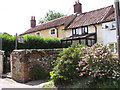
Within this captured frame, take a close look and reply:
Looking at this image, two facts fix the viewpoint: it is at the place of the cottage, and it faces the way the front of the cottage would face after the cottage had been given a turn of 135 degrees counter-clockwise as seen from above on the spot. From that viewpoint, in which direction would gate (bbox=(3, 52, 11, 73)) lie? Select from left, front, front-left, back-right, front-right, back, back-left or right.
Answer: back-right

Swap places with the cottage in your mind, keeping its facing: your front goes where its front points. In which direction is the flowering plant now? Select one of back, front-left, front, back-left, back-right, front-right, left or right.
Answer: front-left

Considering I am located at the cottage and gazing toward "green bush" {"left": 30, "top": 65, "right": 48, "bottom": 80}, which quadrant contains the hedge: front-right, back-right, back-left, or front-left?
front-right

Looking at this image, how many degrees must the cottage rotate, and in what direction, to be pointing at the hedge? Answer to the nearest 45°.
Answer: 0° — it already faces it

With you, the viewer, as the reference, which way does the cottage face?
facing the viewer and to the left of the viewer

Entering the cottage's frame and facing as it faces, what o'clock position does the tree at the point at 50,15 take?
The tree is roughly at 4 o'clock from the cottage.

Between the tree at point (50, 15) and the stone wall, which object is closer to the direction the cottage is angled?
the stone wall

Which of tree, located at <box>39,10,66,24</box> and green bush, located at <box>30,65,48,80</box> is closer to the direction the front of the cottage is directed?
the green bush

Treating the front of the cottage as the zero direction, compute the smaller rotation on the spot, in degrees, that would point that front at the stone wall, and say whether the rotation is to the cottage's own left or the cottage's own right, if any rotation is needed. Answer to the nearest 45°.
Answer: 0° — it already faces it

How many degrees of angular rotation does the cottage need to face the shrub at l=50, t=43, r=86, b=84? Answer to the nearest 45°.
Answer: approximately 45° to its left

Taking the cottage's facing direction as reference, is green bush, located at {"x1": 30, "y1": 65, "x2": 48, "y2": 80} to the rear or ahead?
ahead
